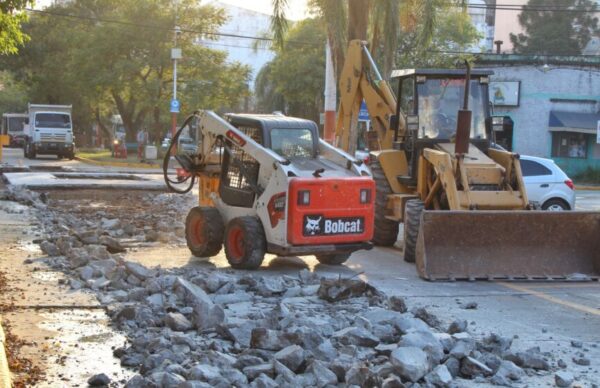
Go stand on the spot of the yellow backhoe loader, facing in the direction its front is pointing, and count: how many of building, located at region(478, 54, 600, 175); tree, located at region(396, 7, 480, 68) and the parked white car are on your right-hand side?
0

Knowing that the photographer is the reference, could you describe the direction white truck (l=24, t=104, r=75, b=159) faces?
facing the viewer

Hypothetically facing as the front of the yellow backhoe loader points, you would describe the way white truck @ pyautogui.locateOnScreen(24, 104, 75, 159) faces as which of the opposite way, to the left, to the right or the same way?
the same way

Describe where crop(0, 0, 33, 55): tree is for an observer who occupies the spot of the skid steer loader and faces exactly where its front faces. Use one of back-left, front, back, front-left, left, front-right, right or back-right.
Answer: front-left

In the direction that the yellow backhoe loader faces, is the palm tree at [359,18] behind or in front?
behind

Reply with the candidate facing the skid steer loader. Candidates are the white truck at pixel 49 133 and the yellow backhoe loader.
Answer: the white truck

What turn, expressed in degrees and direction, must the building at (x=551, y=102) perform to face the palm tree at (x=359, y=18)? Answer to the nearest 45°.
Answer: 0° — it already faces it

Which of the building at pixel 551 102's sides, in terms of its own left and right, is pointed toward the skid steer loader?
front

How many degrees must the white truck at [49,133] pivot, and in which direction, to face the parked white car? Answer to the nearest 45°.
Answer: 0° — it already faces it

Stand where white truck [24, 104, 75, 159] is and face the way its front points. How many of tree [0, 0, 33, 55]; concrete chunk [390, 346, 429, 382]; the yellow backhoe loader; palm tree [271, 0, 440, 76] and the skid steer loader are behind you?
0

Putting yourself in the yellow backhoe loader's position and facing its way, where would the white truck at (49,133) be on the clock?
The white truck is roughly at 6 o'clock from the yellow backhoe loader.

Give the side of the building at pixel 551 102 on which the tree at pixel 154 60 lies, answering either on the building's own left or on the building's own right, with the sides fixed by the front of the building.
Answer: on the building's own right

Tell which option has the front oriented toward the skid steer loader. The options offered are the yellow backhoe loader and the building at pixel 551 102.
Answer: the building

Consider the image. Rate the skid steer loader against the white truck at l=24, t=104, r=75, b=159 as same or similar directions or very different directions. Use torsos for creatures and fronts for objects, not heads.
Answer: very different directions
